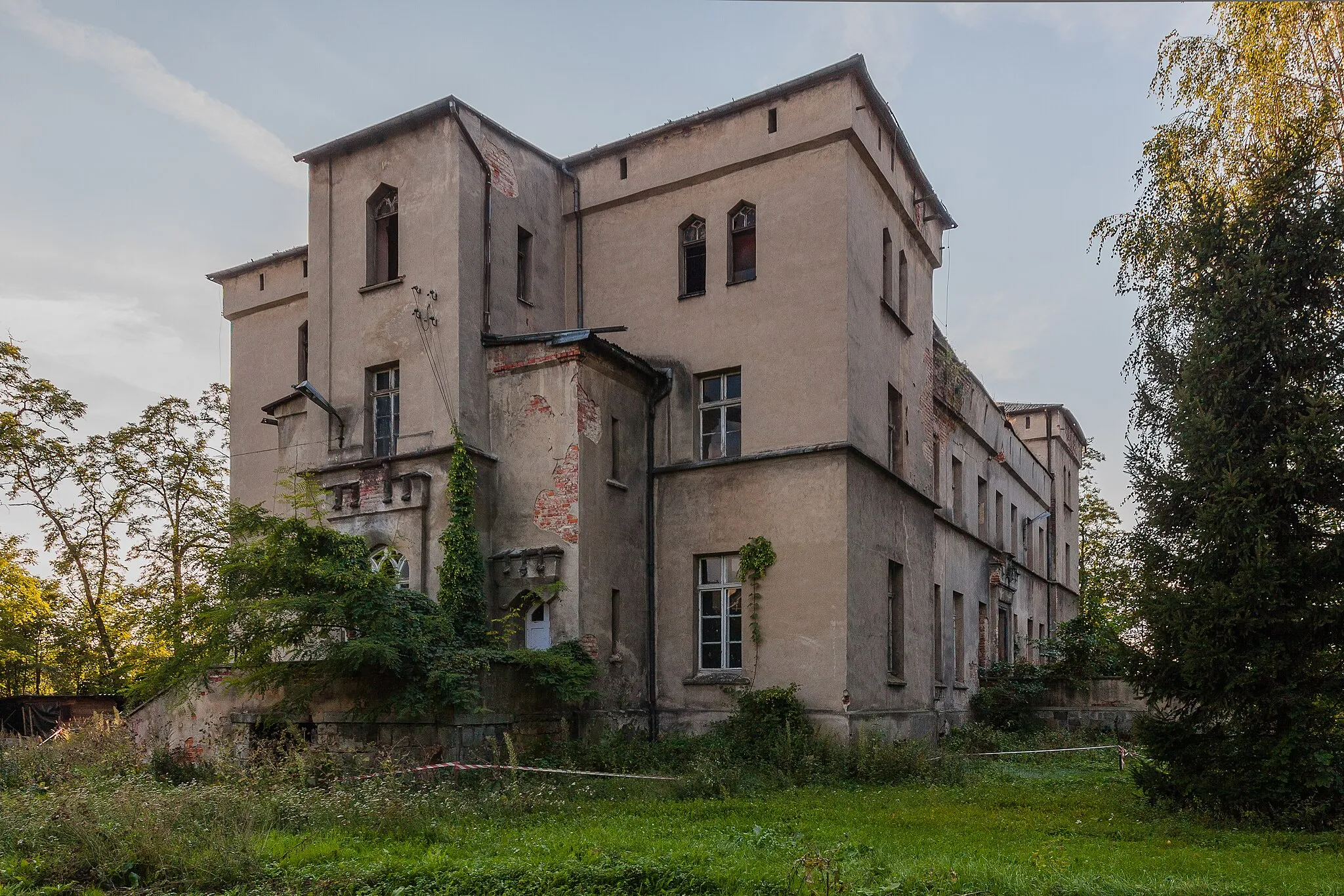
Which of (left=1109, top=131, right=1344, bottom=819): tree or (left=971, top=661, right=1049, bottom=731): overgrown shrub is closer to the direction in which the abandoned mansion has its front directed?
the tree

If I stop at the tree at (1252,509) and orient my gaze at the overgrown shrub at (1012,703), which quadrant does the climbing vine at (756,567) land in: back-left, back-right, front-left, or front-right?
front-left

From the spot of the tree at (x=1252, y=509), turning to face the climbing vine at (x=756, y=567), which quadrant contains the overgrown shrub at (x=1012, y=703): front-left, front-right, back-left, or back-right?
front-right

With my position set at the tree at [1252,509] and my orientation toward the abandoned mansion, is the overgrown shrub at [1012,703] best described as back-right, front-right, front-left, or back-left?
front-right
